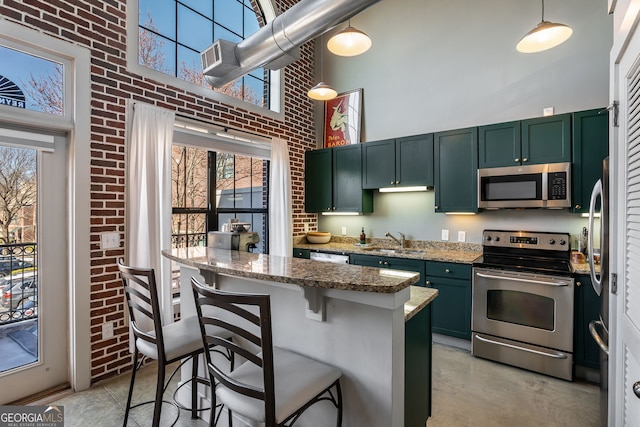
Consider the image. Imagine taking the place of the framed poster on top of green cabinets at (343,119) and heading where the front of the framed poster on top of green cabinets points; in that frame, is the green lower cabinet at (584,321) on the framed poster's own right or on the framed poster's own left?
on the framed poster's own left

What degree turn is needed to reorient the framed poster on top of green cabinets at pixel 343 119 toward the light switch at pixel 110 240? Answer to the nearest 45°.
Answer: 0° — it already faces it

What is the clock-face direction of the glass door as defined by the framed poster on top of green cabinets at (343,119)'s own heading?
The glass door is roughly at 12 o'clock from the framed poster on top of green cabinets.

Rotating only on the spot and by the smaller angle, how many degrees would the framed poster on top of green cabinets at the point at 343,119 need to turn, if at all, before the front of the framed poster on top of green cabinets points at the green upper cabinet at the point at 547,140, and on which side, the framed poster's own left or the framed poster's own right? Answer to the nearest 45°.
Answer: approximately 90° to the framed poster's own left

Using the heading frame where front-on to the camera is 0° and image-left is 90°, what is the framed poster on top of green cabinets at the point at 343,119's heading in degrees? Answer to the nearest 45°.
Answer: approximately 45°

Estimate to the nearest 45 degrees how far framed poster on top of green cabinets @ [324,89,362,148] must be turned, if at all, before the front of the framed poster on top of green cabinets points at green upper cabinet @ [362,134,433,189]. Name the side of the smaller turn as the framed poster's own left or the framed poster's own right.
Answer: approximately 90° to the framed poster's own left

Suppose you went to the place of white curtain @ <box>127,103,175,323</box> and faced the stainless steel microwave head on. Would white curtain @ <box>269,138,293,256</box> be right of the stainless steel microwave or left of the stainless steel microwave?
left

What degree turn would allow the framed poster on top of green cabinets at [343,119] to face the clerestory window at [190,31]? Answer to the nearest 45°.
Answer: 0° — it already faces it

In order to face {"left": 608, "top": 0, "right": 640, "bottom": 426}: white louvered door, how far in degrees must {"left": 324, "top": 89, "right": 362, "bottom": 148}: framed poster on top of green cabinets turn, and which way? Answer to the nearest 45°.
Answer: approximately 90° to its left

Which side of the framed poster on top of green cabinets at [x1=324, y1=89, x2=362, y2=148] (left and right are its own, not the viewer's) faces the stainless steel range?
left

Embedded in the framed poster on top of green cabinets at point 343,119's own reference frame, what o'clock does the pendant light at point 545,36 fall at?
The pendant light is roughly at 9 o'clock from the framed poster on top of green cabinets.

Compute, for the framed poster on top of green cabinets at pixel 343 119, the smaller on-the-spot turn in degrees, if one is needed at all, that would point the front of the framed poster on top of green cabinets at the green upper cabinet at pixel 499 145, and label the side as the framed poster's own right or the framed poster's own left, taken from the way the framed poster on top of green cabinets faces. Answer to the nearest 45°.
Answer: approximately 90° to the framed poster's own left
